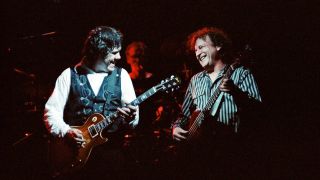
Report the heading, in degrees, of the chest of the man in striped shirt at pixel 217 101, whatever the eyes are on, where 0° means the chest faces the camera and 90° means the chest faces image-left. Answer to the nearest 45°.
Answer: approximately 45°
